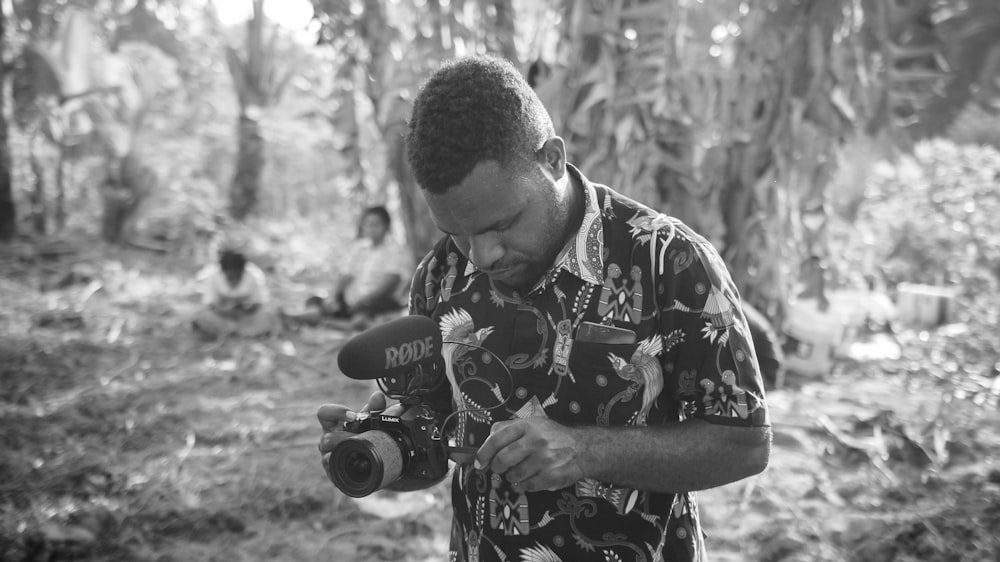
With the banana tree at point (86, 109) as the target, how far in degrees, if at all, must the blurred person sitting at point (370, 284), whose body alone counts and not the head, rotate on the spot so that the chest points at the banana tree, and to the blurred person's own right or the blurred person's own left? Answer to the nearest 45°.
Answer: approximately 90° to the blurred person's own right

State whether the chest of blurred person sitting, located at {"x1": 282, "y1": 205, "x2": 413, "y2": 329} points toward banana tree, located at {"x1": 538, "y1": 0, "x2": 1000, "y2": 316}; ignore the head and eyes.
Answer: no

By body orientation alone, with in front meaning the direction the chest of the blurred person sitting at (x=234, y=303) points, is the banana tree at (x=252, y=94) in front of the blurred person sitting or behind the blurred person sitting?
behind

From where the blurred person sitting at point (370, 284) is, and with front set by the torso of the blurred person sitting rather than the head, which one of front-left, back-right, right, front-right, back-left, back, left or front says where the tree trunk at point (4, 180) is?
right

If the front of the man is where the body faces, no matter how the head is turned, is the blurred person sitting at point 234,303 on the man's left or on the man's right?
on the man's right

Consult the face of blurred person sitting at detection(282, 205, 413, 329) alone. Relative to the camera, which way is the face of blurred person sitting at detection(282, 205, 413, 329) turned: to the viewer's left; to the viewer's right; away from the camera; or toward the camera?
toward the camera

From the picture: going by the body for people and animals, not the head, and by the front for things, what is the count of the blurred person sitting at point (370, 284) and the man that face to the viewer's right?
0

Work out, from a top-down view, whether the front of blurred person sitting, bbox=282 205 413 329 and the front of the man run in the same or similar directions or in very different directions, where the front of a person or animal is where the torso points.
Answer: same or similar directions

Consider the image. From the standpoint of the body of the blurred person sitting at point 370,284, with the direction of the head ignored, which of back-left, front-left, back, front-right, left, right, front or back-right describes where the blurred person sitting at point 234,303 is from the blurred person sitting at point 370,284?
front-right

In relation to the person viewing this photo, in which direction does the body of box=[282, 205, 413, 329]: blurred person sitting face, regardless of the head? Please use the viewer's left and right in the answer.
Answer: facing the viewer and to the left of the viewer

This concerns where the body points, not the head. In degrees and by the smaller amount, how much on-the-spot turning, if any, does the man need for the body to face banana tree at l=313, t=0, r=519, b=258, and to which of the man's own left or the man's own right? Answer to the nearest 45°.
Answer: approximately 135° to the man's own right

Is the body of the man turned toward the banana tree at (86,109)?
no

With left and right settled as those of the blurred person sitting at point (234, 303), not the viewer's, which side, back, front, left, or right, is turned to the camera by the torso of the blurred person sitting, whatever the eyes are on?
front

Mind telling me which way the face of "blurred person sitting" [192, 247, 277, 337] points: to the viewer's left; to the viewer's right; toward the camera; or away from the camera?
toward the camera

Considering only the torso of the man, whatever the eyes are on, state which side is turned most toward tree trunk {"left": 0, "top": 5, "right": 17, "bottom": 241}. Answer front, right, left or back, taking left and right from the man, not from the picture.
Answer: right
